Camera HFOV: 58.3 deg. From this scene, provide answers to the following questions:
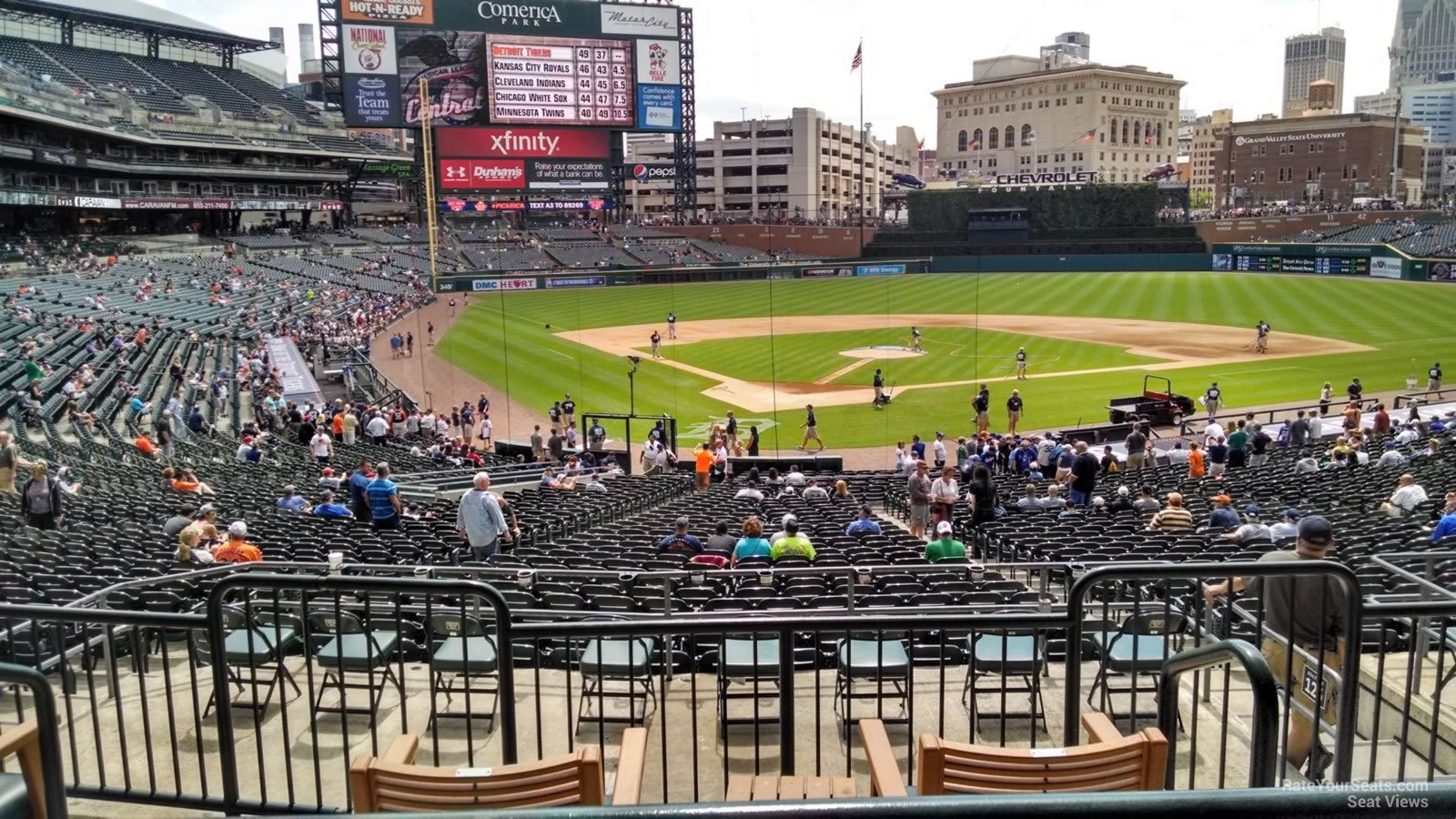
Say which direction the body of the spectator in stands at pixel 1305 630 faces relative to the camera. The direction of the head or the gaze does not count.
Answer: away from the camera

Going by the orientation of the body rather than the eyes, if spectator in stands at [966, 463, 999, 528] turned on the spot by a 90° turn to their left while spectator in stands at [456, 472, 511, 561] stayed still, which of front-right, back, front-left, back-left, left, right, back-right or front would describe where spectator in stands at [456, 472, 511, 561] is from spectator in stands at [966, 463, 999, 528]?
front-left

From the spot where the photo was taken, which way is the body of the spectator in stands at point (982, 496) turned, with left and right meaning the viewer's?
facing away from the viewer

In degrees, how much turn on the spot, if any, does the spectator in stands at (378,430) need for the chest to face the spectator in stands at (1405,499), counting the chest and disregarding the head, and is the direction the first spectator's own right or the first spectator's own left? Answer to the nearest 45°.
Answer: approximately 135° to the first spectator's own right

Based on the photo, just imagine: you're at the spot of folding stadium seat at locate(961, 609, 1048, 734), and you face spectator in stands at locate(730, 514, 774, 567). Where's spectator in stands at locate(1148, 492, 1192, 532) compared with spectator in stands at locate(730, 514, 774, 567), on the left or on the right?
right

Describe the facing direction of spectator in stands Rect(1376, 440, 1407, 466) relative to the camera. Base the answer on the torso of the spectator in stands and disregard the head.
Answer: away from the camera

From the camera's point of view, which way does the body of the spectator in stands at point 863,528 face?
away from the camera

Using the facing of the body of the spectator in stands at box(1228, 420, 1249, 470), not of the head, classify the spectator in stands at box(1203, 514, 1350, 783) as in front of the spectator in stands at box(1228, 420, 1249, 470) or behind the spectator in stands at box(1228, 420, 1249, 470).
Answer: behind

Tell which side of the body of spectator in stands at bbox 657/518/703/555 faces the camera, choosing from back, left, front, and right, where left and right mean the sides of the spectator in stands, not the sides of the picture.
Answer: back

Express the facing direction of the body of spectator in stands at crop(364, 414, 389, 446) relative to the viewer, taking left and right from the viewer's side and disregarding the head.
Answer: facing away from the viewer

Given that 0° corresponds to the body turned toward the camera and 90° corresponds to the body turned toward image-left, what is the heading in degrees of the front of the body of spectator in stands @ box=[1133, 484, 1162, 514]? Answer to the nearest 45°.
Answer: approximately 180°
